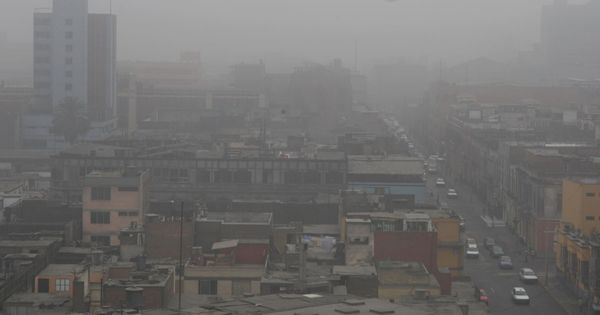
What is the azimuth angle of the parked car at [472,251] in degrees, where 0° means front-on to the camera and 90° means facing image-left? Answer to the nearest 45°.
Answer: approximately 0°

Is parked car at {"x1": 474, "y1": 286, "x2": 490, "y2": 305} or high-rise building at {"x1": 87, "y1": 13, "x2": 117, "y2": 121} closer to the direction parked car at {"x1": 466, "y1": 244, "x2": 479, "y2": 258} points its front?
the parked car

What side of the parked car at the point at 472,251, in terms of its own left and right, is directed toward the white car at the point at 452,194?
back

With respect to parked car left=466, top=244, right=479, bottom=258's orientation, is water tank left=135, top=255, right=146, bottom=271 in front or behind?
in front

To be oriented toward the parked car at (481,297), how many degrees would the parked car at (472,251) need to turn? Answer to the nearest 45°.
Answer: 0° — it already faces it

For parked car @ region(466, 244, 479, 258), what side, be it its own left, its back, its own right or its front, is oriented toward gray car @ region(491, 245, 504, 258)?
left

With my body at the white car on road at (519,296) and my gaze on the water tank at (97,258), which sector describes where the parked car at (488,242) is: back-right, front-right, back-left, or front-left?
back-right

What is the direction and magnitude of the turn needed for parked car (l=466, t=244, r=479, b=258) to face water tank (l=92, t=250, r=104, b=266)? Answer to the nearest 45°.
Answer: approximately 45° to its right
